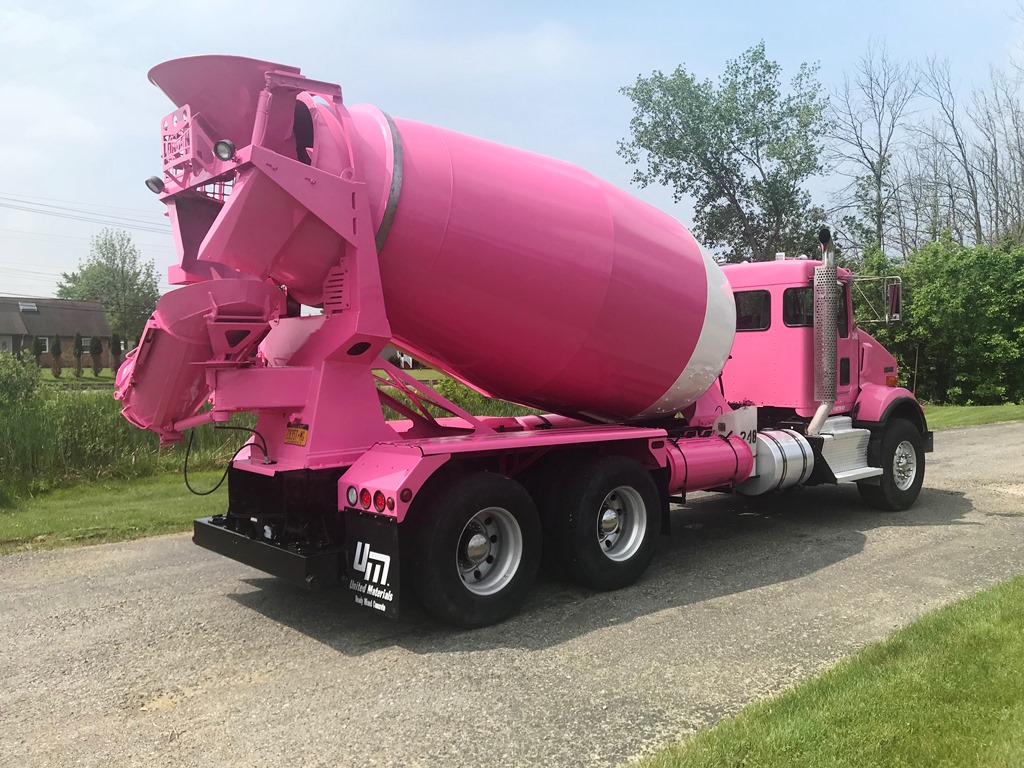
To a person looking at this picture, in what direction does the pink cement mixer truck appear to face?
facing away from the viewer and to the right of the viewer

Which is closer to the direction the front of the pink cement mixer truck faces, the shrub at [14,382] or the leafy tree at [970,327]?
the leafy tree

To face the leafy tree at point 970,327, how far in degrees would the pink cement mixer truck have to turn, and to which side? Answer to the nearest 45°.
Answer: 0° — it already faces it

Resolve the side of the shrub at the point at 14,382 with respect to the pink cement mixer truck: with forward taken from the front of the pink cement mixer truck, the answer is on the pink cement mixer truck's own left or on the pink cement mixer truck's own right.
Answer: on the pink cement mixer truck's own left
